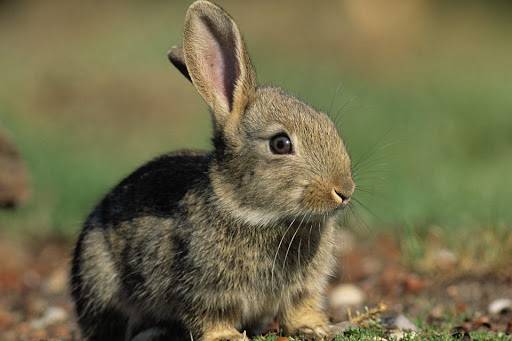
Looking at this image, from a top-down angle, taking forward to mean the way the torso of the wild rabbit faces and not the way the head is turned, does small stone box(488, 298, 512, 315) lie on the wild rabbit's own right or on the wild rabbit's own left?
on the wild rabbit's own left

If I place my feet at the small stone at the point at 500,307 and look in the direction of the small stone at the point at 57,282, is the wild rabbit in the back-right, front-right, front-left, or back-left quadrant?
front-left

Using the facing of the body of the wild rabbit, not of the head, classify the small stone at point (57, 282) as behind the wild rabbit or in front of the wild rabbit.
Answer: behind

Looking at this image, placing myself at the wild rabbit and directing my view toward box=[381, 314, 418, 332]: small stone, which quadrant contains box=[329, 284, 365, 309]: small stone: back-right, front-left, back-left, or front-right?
front-left

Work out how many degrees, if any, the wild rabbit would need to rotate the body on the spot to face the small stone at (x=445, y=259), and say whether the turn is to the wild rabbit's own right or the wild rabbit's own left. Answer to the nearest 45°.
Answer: approximately 90° to the wild rabbit's own left

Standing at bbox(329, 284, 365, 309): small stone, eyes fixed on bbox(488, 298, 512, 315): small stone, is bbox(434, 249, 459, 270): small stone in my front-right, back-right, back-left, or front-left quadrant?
front-left

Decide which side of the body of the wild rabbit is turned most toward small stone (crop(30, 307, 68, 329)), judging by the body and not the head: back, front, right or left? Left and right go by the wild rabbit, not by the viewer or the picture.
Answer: back

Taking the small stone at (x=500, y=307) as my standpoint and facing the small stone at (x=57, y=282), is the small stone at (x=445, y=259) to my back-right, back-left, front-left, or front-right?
front-right
